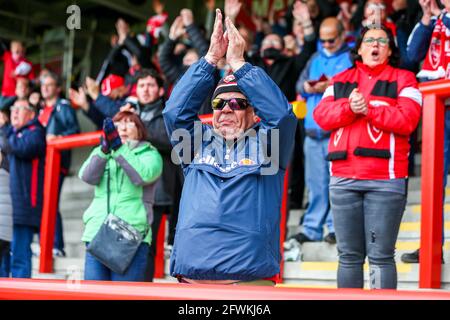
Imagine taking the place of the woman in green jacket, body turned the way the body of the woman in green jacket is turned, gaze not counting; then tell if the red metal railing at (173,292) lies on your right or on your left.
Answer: on your left

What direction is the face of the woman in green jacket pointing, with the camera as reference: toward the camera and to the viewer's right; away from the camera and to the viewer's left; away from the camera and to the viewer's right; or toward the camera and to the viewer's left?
toward the camera and to the viewer's left

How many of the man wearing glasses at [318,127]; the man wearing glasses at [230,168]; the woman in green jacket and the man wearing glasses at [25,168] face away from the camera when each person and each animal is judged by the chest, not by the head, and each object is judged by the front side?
0

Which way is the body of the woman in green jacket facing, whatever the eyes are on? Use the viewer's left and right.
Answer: facing the viewer and to the left of the viewer

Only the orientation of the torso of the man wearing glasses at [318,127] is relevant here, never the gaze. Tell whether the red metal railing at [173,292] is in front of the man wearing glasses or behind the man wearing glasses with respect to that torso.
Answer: in front

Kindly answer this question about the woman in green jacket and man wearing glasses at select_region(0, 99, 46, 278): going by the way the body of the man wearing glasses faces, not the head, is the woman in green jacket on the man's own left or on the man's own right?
on the man's own left

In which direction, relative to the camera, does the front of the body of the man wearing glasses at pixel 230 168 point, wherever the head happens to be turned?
toward the camera

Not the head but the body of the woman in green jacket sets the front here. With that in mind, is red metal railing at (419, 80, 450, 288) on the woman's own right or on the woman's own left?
on the woman's own left

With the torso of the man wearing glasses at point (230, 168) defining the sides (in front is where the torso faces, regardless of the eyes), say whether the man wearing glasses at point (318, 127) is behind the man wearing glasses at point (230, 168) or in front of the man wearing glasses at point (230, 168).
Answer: behind

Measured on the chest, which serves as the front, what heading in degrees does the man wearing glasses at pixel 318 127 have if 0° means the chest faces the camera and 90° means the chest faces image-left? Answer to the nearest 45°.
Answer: approximately 45°

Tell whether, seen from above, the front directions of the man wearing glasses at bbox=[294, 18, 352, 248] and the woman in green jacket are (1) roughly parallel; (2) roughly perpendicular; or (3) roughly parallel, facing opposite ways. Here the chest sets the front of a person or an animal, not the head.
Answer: roughly parallel

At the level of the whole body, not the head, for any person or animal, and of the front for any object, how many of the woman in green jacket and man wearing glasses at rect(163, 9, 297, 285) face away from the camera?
0

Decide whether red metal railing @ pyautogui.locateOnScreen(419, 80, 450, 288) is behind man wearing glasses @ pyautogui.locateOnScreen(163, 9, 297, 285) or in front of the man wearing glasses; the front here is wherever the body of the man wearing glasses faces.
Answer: behind

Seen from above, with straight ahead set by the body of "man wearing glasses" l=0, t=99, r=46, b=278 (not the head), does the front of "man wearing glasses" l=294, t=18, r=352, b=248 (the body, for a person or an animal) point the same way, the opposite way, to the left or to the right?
the same way

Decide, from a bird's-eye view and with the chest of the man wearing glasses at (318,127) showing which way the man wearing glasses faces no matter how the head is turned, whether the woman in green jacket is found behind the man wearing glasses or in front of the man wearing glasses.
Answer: in front

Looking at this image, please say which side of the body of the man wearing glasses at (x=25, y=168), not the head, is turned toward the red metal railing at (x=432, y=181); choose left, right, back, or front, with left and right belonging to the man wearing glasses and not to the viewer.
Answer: left
